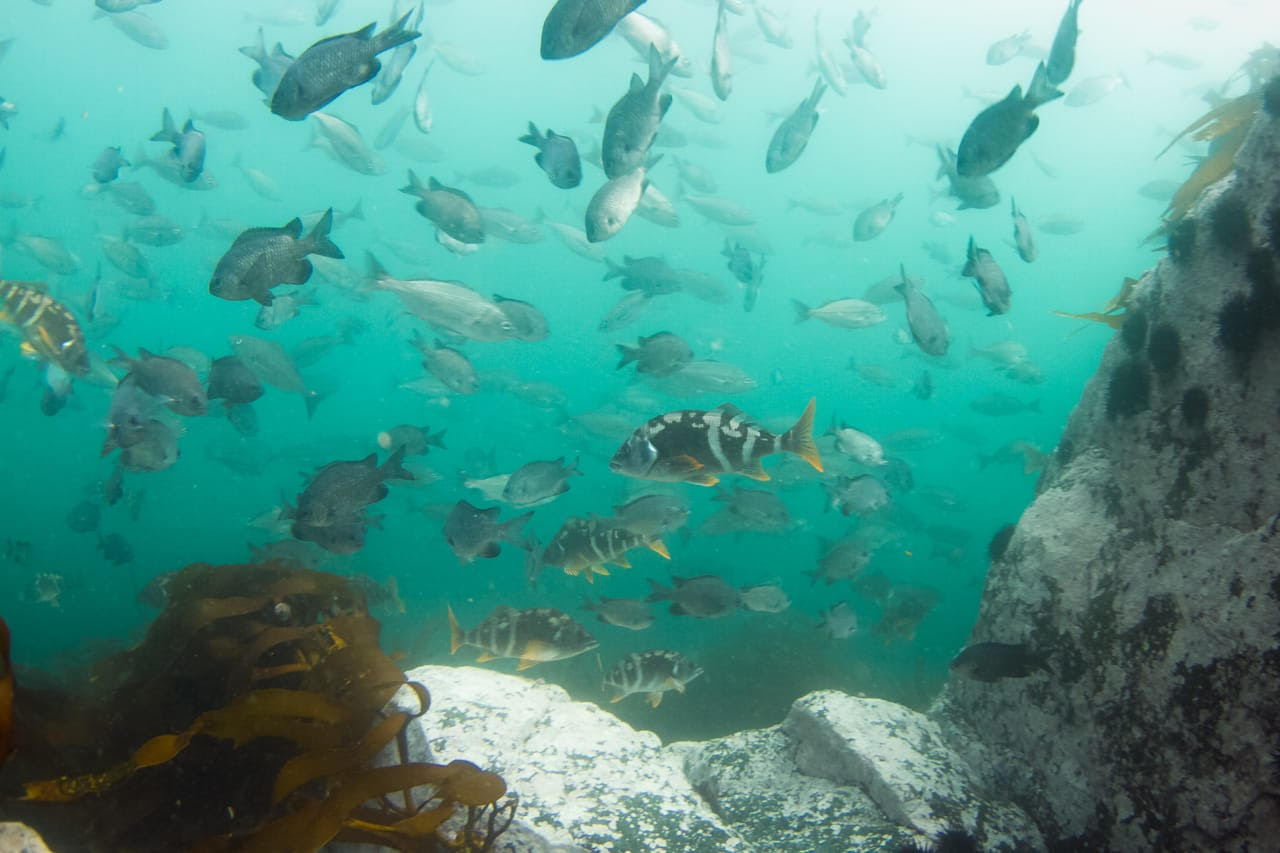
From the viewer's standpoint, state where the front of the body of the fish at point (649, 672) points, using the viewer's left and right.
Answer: facing to the right of the viewer

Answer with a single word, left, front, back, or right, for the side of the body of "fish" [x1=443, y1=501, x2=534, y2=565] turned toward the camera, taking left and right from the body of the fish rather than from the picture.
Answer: left

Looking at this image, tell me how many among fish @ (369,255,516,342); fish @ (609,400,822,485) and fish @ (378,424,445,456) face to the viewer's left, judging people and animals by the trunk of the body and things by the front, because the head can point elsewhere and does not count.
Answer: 2

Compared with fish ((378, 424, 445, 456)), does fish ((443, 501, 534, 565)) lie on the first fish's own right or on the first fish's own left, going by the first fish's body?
on the first fish's own left

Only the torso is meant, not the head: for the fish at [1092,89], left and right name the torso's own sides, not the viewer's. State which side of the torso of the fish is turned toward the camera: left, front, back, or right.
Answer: left

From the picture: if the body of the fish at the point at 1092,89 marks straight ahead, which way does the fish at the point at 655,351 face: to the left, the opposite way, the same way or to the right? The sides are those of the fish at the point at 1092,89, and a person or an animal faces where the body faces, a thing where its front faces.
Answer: the opposite way

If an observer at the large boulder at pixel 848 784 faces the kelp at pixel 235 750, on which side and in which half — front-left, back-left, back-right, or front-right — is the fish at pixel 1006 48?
back-right

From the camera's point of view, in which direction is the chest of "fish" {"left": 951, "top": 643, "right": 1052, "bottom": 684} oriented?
to the viewer's left

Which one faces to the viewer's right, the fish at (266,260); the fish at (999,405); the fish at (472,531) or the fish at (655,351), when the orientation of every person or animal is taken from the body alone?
the fish at (655,351)

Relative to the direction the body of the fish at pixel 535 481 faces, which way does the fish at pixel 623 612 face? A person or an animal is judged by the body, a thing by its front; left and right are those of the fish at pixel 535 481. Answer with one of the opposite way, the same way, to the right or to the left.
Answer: the opposite way
